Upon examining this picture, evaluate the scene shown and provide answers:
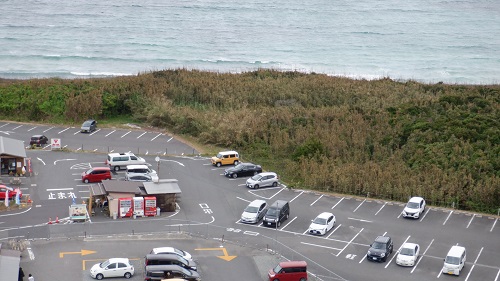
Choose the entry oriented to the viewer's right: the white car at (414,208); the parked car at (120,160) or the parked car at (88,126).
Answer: the parked car at (120,160)

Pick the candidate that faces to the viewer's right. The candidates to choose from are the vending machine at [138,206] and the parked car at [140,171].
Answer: the parked car

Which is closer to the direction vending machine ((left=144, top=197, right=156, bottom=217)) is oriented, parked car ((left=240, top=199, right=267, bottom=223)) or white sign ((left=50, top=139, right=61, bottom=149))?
the parked car

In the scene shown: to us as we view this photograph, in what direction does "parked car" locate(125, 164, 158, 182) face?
facing to the right of the viewer

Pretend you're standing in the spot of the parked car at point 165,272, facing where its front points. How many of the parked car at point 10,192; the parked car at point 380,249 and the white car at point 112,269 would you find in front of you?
1

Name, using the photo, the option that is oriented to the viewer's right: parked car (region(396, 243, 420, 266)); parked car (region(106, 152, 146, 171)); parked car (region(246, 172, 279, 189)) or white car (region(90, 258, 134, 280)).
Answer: parked car (region(106, 152, 146, 171))

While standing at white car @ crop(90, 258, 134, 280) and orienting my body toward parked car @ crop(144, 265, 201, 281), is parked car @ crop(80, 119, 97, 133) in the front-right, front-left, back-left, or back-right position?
back-left

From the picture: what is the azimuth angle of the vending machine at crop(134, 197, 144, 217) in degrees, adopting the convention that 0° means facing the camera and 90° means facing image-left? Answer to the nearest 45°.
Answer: approximately 0°

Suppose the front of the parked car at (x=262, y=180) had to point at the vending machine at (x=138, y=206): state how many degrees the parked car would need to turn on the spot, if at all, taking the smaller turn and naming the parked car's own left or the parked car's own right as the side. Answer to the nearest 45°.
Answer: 0° — it already faces it

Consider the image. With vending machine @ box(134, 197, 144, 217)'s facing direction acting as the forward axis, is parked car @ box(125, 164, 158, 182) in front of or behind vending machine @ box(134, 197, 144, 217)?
behind

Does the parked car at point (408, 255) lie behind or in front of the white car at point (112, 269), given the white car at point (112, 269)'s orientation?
behind

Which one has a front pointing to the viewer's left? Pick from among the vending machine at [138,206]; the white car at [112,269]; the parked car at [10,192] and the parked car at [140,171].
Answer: the white car
